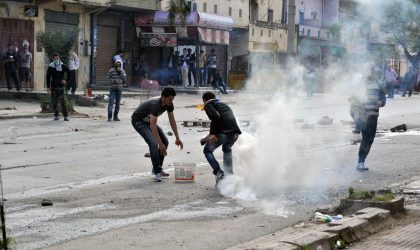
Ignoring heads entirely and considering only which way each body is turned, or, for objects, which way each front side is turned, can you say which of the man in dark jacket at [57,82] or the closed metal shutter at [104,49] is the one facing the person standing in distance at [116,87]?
the closed metal shutter

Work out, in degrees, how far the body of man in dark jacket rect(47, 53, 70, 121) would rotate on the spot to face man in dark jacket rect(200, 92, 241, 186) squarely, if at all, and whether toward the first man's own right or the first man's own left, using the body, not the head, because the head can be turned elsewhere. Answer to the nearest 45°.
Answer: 0° — they already face them

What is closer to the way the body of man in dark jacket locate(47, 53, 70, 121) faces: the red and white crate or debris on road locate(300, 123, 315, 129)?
the red and white crate

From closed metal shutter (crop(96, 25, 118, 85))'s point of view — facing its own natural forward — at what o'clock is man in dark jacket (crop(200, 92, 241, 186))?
The man in dark jacket is roughly at 12 o'clock from the closed metal shutter.

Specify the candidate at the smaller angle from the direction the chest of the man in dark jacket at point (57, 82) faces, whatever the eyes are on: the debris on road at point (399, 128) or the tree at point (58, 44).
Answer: the debris on road

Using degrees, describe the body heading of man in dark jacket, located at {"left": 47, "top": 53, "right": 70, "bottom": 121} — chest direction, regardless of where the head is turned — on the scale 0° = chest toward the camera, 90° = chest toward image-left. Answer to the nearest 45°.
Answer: approximately 0°

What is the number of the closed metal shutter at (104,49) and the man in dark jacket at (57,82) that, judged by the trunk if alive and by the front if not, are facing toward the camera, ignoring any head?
2

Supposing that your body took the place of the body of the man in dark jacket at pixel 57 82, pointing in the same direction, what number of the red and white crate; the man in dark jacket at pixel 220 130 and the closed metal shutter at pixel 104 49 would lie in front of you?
2
